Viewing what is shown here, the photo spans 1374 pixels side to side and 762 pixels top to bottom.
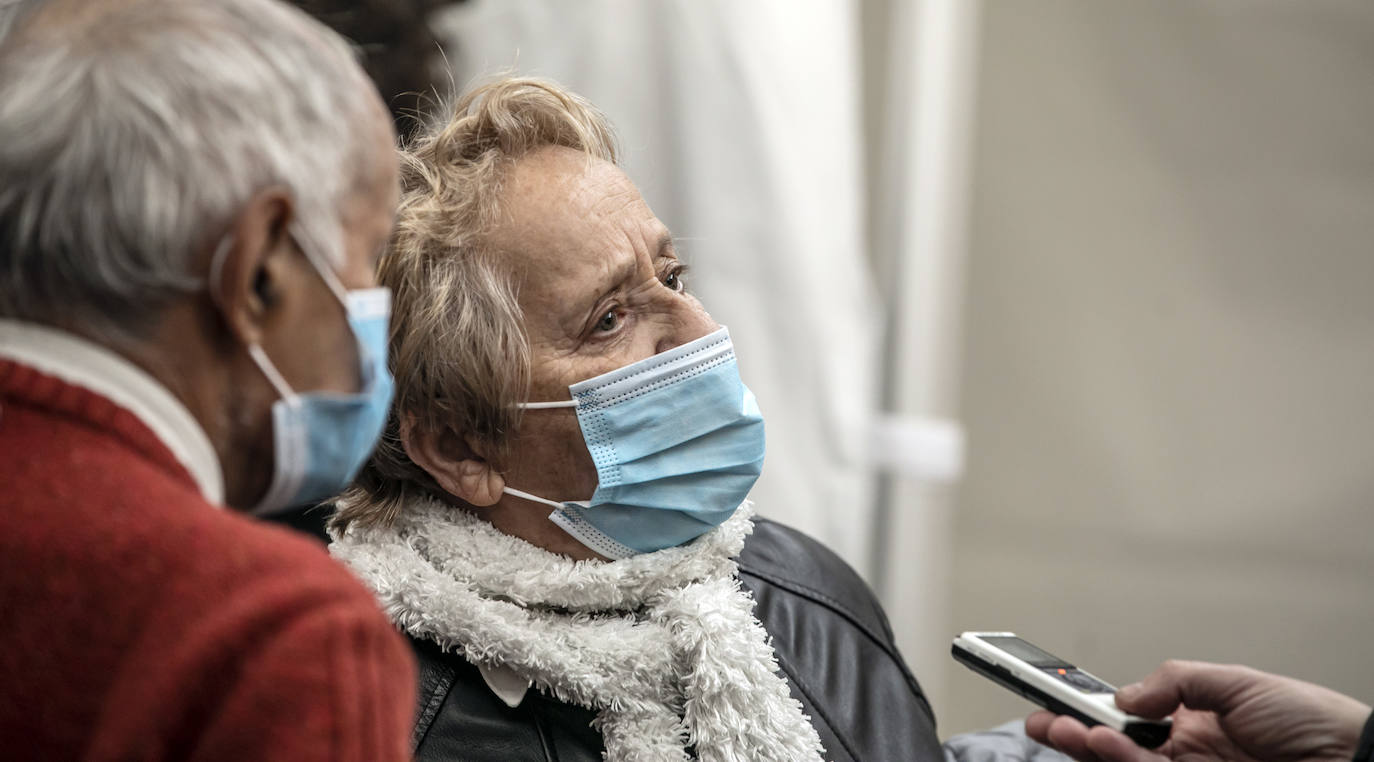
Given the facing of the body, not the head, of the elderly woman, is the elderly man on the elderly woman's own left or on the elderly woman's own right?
on the elderly woman's own right

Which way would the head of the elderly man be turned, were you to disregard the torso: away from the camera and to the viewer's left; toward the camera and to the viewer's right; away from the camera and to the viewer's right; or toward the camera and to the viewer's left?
away from the camera and to the viewer's right

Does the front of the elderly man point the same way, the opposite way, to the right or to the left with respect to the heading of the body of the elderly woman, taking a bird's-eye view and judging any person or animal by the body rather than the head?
to the left

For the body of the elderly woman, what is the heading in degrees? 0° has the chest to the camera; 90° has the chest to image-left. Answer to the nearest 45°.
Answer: approximately 315°

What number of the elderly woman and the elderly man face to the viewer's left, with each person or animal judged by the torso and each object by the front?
0

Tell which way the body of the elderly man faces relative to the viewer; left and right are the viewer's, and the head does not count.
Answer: facing away from the viewer and to the right of the viewer

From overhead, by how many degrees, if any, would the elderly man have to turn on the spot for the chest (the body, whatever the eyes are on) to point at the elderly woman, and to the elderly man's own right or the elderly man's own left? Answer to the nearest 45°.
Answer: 0° — they already face them
